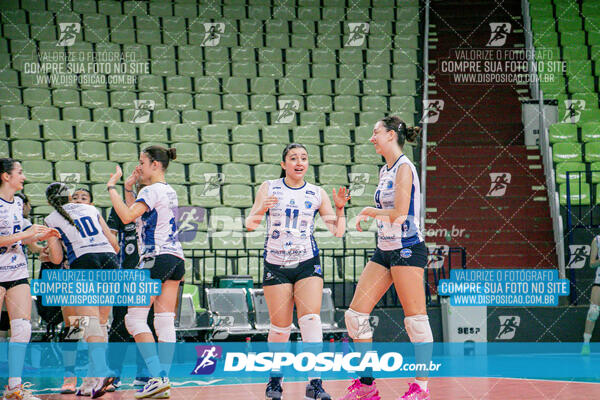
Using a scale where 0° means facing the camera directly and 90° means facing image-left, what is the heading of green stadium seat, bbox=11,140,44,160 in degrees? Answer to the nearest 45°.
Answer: approximately 0°

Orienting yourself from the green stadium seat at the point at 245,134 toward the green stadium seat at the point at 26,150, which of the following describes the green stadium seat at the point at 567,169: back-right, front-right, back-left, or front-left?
back-left

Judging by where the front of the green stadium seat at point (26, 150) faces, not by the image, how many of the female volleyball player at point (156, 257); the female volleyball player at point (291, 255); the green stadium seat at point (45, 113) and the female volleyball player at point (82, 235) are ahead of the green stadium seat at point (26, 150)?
3

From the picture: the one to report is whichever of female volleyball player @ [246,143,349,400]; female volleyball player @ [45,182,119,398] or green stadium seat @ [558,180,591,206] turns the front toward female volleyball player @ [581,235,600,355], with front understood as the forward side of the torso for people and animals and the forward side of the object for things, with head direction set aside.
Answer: the green stadium seat

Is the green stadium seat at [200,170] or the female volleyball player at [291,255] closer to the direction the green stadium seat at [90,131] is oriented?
the female volleyball player

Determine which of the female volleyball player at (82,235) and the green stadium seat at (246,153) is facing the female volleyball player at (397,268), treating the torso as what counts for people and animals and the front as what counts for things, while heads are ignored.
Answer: the green stadium seat

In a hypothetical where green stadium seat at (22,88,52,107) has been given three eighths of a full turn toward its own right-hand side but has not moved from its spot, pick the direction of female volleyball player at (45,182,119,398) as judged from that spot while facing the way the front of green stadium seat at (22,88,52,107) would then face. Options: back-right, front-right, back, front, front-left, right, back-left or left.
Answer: back-left

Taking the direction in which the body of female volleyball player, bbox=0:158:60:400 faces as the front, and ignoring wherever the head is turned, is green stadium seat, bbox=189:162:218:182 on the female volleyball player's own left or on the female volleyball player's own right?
on the female volleyball player's own left

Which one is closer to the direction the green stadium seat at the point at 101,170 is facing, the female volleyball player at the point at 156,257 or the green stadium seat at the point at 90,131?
the female volleyball player

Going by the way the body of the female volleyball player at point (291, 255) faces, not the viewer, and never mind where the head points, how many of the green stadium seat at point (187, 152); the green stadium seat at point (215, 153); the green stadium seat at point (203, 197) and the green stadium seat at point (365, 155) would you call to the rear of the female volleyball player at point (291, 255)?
4

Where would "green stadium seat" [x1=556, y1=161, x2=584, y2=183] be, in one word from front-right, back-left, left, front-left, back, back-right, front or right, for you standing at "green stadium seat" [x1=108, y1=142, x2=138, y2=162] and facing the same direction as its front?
left
